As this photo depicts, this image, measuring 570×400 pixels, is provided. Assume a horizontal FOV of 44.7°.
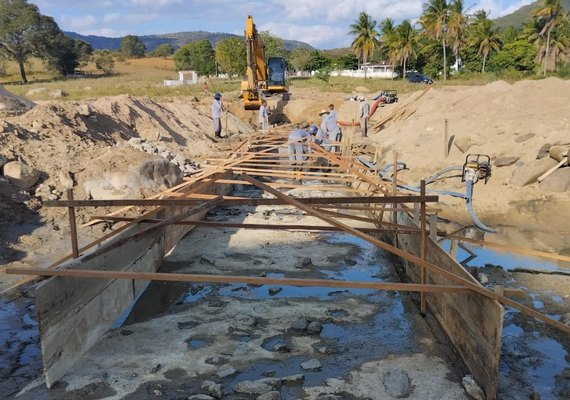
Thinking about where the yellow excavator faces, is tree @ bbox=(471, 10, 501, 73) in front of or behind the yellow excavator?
behind

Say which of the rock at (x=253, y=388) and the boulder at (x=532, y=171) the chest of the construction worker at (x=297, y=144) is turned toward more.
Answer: the boulder

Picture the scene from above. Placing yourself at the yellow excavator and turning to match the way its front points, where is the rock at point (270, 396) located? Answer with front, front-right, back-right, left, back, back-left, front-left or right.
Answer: front

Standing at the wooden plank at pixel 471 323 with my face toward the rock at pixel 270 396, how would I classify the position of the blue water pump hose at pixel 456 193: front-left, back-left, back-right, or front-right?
back-right

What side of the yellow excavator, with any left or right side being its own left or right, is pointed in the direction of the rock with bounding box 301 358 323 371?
front

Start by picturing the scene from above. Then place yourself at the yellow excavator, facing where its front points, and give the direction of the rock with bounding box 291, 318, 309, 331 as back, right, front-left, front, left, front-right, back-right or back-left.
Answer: front

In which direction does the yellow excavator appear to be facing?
toward the camera

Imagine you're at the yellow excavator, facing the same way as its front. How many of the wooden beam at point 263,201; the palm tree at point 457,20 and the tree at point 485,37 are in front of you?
1

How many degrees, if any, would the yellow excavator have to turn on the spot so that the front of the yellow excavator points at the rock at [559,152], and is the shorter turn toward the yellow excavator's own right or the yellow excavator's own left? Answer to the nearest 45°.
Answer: approximately 45° to the yellow excavator's own left

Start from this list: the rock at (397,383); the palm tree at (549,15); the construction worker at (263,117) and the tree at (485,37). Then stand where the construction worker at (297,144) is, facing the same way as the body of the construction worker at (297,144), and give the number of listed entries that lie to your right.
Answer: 1

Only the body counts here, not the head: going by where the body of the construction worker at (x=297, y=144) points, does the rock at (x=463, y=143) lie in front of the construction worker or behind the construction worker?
in front

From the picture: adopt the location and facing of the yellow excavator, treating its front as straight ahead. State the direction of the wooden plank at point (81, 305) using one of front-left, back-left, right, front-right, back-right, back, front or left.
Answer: front
